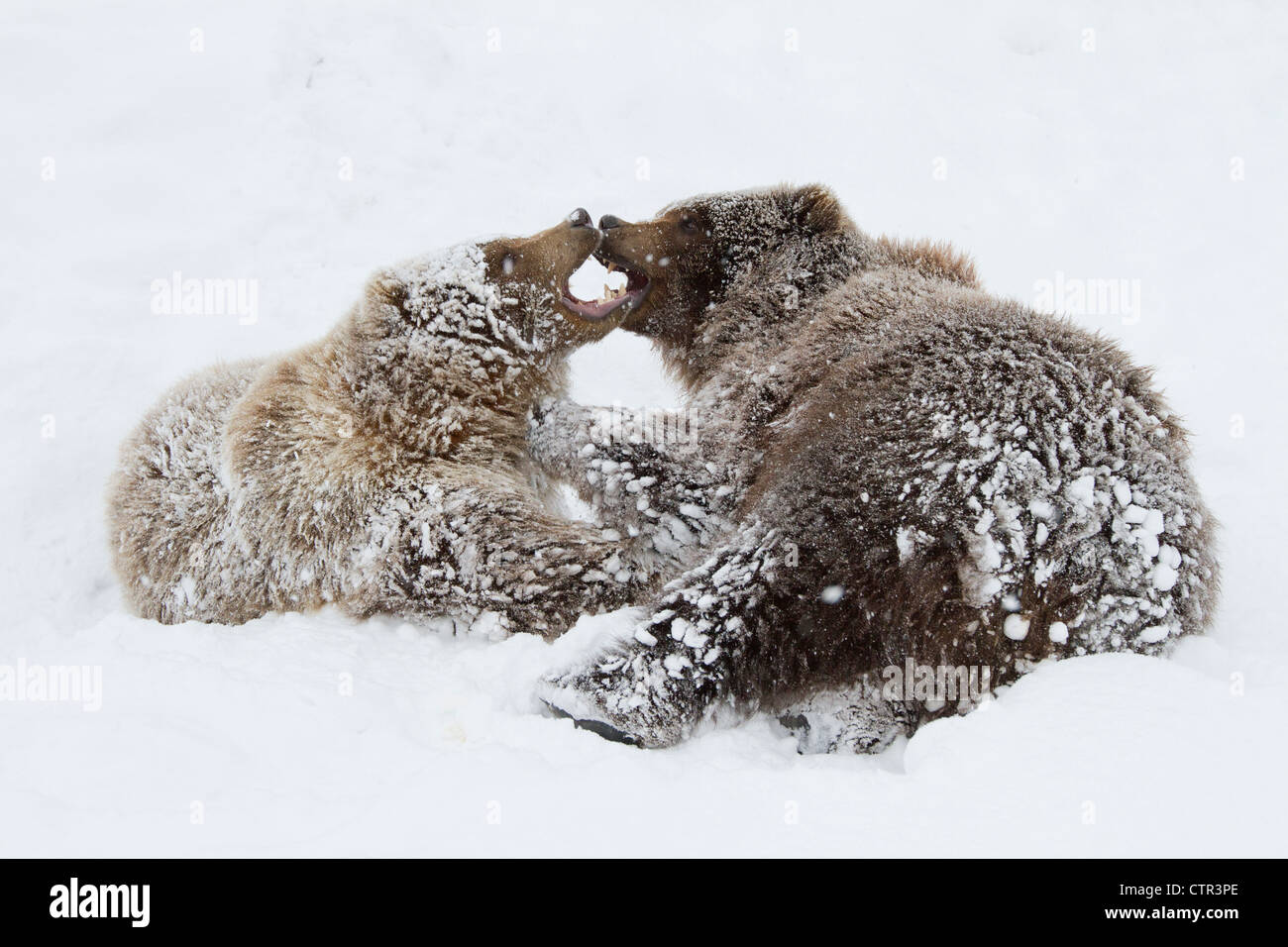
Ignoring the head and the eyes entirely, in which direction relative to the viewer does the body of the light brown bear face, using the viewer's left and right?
facing to the right of the viewer

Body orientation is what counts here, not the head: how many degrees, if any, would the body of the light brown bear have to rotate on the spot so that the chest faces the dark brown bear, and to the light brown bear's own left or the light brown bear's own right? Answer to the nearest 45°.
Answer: approximately 45° to the light brown bear's own right
